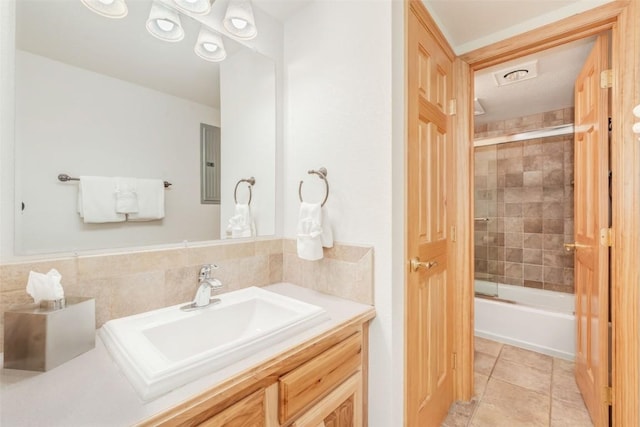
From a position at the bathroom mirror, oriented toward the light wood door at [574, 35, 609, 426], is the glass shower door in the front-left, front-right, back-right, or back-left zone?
front-left

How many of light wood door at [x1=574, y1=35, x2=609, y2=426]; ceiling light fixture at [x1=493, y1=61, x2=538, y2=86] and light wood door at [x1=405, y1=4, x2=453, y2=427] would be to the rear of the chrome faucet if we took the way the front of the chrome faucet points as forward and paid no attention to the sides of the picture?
0

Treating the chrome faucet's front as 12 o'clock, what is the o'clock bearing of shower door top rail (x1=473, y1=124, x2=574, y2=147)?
The shower door top rail is roughly at 10 o'clock from the chrome faucet.

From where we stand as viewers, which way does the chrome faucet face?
facing the viewer and to the right of the viewer

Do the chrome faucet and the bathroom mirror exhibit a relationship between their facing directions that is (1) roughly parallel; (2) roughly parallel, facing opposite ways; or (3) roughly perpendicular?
roughly parallel

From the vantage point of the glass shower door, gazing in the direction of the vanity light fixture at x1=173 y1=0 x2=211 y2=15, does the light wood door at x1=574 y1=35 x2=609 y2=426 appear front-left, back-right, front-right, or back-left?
front-left

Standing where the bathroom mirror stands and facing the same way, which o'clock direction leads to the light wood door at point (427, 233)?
The light wood door is roughly at 11 o'clock from the bathroom mirror.

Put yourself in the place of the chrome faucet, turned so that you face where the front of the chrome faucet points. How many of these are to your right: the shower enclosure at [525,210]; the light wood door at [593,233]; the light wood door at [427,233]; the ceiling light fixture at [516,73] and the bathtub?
0

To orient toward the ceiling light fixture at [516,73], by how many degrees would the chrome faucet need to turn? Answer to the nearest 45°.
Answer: approximately 45° to its left

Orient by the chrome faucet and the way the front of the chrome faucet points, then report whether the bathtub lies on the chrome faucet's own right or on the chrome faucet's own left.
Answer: on the chrome faucet's own left

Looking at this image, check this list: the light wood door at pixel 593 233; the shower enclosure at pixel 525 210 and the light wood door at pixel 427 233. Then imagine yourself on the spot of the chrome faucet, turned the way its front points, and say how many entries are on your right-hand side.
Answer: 0

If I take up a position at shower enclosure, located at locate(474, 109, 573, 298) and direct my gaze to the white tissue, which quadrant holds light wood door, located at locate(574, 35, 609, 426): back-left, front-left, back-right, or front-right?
front-left

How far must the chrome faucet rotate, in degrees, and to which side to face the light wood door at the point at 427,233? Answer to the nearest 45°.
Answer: approximately 45° to its left

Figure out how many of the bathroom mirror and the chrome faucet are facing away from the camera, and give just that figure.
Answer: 0
